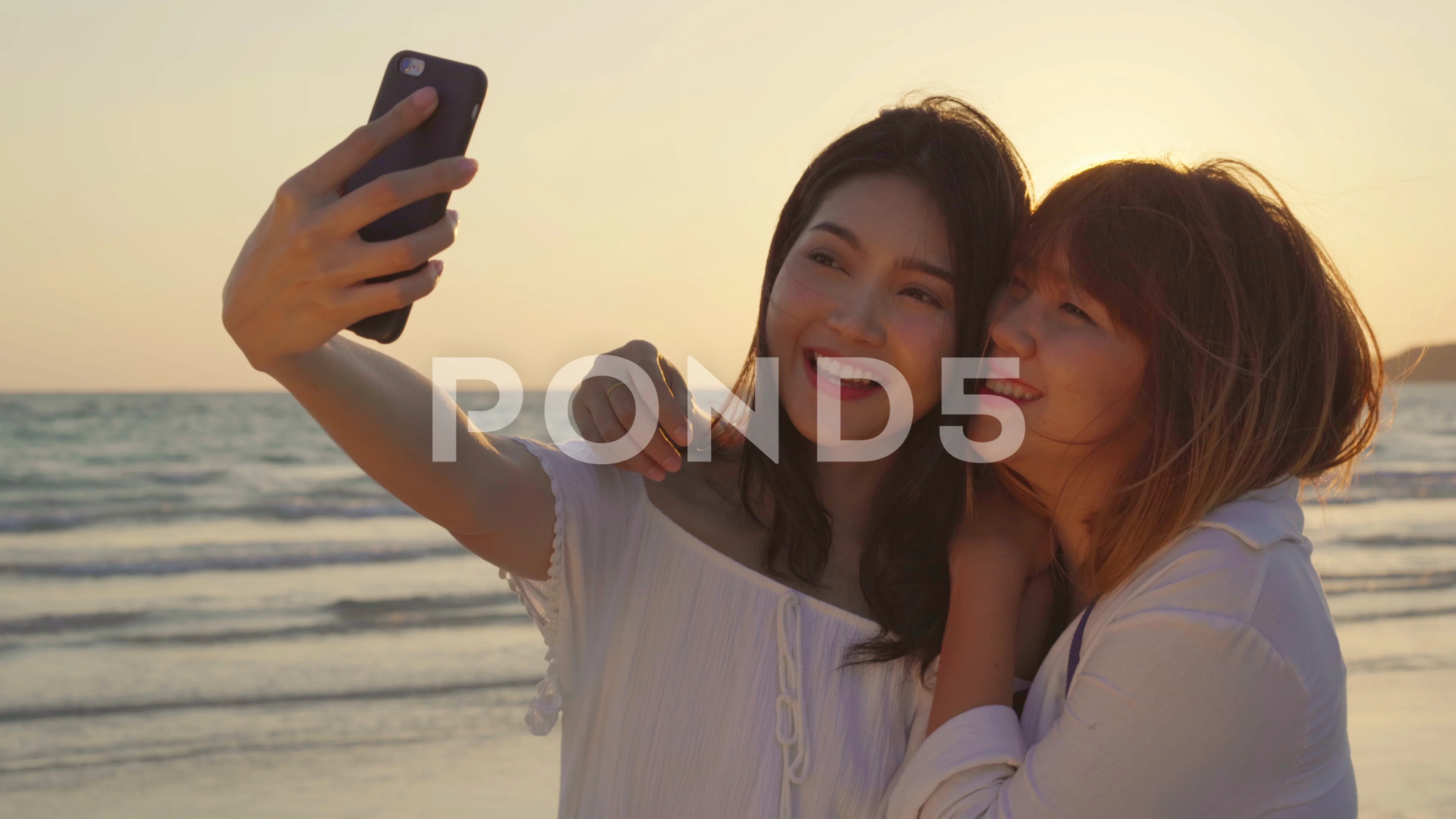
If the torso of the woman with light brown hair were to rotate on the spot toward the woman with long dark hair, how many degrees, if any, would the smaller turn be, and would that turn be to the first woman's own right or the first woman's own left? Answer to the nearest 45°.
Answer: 0° — they already face them

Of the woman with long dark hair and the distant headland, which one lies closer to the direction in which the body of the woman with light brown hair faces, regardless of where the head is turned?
the woman with long dark hair

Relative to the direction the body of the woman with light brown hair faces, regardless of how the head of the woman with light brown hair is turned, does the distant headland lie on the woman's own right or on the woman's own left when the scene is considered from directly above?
on the woman's own right

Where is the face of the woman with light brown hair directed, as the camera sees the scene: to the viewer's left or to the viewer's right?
to the viewer's left

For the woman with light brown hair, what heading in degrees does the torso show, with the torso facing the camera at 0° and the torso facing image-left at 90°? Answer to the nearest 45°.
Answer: approximately 90°

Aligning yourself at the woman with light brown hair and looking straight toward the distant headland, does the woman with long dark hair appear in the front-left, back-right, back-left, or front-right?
back-left

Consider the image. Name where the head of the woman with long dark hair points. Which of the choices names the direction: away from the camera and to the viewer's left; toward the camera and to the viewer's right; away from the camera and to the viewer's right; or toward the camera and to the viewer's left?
toward the camera and to the viewer's left
